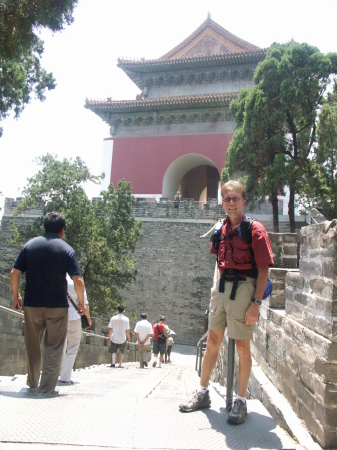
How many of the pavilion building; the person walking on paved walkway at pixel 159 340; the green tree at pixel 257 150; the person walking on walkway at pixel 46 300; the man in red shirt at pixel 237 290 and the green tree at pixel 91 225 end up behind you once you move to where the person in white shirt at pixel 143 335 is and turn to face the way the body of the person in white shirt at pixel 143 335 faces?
2

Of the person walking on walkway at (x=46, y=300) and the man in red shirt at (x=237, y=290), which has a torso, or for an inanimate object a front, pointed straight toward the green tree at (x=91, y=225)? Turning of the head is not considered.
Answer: the person walking on walkway

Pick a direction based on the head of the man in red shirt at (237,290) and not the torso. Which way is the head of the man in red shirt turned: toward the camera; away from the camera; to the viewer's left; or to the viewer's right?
toward the camera

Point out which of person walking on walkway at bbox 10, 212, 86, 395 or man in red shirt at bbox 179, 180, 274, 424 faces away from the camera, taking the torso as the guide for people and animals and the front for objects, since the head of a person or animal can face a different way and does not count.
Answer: the person walking on walkway

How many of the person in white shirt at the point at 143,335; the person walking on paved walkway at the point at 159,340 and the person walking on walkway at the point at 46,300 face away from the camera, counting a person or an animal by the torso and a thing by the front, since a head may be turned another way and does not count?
3

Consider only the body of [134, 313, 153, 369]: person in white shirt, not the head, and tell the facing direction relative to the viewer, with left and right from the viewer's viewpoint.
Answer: facing away from the viewer

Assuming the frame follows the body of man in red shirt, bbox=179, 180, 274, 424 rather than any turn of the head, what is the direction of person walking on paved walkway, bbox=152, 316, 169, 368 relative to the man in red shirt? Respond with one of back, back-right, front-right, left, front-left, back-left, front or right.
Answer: back-right

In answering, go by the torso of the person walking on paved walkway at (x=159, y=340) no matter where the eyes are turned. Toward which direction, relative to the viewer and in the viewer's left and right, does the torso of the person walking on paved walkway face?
facing away from the viewer

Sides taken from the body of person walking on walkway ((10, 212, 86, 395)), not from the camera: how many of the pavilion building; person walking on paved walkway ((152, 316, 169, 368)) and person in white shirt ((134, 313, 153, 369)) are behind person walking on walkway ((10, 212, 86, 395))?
0

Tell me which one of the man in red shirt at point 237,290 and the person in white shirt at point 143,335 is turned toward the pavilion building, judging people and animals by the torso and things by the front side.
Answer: the person in white shirt

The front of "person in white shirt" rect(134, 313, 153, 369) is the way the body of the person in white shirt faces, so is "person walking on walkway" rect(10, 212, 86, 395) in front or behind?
behind

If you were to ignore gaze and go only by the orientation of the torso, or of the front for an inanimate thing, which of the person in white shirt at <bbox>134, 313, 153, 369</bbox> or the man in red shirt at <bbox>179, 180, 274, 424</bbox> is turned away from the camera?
the person in white shirt

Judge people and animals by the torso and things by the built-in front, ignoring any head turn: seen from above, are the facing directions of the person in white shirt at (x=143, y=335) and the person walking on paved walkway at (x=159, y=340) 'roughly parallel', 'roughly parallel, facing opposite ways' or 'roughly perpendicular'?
roughly parallel

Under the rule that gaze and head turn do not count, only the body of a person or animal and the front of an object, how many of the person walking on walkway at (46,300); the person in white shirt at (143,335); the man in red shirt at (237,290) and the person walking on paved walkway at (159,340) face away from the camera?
3

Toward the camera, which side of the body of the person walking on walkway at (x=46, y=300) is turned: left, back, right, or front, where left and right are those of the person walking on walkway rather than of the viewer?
back

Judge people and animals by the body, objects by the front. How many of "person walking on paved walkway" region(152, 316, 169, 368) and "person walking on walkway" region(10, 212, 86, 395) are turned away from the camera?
2

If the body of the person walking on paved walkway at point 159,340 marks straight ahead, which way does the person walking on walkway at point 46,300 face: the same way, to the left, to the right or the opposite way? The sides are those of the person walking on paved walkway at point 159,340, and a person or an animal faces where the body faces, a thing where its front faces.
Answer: the same way

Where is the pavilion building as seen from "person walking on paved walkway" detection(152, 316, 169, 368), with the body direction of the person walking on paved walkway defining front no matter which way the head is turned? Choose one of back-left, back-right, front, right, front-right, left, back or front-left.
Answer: front
